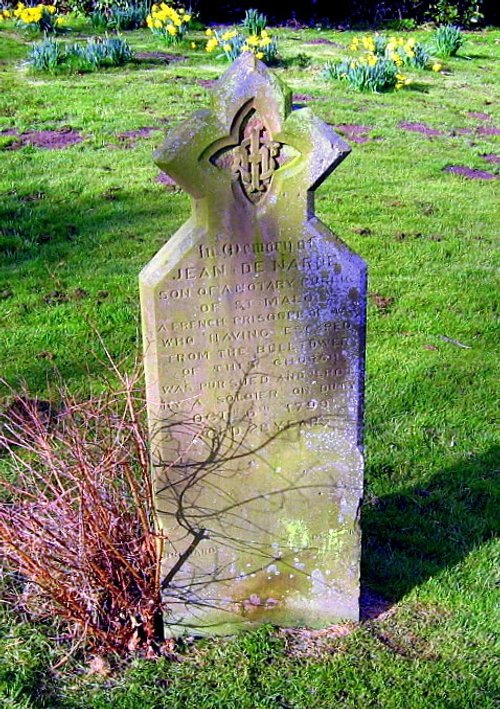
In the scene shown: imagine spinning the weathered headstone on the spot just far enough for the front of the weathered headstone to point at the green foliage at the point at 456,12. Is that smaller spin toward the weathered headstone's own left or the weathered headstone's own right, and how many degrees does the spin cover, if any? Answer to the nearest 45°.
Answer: approximately 180°

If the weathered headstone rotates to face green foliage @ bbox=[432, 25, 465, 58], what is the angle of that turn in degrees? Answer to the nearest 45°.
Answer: approximately 180°

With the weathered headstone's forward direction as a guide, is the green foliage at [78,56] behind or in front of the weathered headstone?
behind

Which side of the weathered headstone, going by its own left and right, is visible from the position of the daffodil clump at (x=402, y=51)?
back

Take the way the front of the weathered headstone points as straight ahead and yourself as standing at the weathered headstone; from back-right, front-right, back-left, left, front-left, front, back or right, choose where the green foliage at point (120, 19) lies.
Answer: back

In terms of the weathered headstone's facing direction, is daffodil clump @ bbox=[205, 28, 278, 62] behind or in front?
behind

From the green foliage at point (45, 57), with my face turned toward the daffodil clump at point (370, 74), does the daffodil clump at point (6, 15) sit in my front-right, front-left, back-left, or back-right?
back-left

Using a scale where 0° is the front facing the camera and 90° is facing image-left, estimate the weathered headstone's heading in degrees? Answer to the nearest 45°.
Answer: approximately 0°

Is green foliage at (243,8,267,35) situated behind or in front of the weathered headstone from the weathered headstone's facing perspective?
behind

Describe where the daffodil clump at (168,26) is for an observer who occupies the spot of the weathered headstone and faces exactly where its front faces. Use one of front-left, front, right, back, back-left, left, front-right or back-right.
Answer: back
